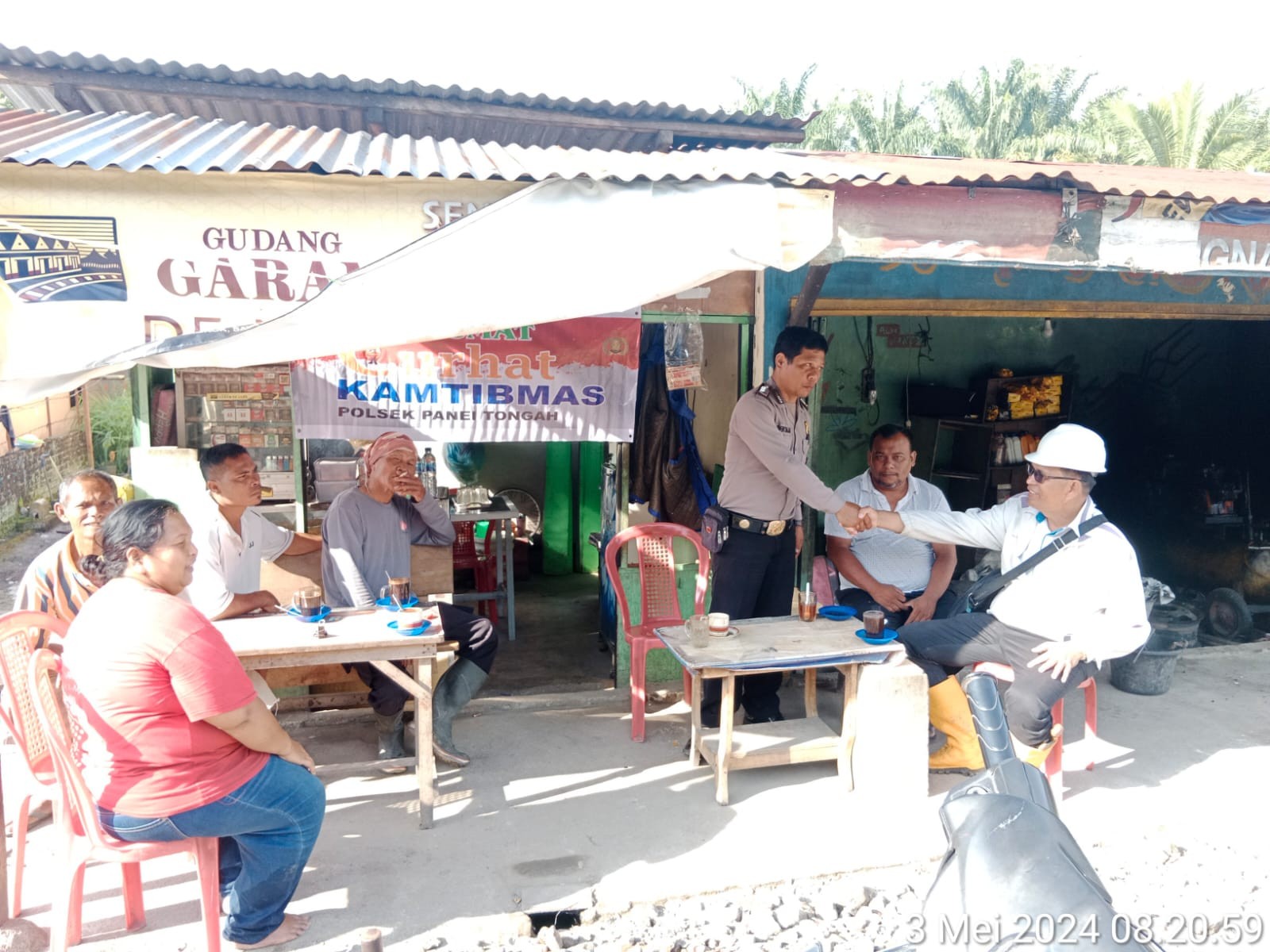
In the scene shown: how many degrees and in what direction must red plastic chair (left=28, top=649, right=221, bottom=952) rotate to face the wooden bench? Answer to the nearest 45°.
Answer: approximately 45° to its left

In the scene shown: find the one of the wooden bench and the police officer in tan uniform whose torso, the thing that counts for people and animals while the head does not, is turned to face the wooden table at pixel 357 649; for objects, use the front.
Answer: the wooden bench

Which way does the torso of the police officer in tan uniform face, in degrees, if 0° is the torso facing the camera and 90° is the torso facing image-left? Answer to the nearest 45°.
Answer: approximately 315°

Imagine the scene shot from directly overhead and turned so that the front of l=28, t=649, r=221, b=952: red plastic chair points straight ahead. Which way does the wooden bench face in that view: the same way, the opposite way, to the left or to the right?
to the right

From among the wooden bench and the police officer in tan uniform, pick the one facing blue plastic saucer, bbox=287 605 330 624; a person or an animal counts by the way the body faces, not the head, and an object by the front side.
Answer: the wooden bench

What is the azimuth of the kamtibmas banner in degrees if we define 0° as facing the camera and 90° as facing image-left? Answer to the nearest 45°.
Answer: approximately 0°

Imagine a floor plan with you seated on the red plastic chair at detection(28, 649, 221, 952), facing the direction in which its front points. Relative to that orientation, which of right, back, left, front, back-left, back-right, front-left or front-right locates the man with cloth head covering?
front-left

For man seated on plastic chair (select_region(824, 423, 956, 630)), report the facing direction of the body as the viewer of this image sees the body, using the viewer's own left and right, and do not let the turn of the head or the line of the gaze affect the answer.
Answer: facing the viewer

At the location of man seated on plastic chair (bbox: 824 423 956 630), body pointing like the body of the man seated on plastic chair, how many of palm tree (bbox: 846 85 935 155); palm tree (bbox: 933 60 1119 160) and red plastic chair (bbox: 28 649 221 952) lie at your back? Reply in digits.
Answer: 2

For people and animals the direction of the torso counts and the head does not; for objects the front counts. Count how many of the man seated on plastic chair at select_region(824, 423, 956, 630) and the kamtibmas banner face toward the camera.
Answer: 2

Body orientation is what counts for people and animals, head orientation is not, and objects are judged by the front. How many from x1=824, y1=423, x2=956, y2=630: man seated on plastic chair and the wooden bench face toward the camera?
2

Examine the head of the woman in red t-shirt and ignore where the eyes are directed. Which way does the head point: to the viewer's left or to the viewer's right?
to the viewer's right

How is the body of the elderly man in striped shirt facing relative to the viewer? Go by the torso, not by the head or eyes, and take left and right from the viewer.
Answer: facing the viewer and to the right of the viewer

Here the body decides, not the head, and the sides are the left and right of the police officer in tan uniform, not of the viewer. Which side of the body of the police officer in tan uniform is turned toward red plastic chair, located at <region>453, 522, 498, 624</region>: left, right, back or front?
back
